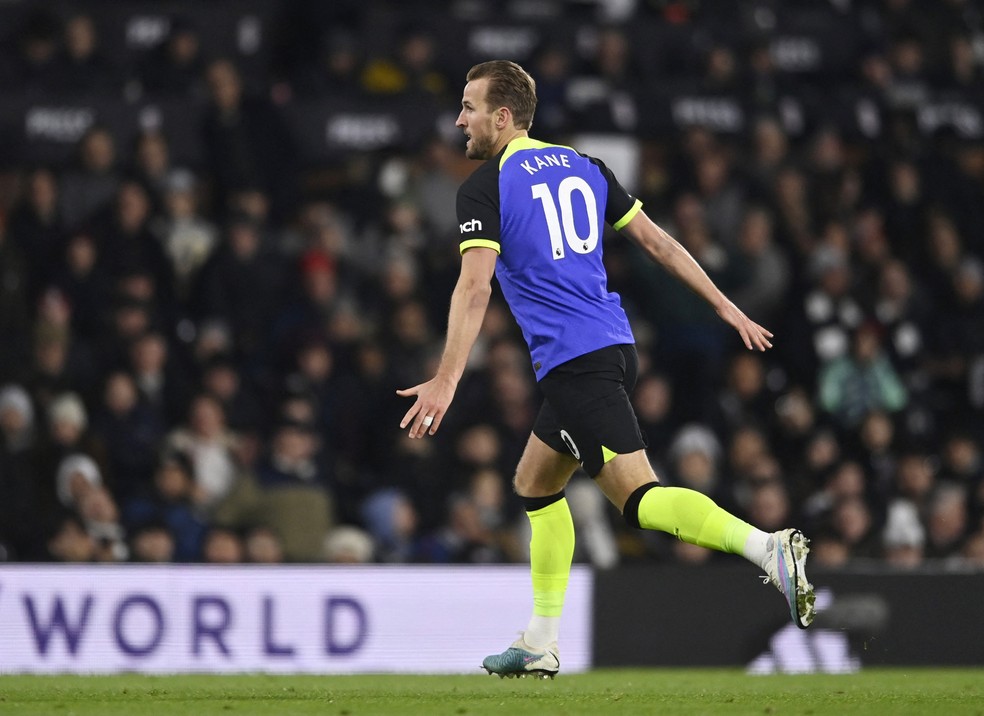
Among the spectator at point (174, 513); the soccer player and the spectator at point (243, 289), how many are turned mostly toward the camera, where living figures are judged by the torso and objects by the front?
2

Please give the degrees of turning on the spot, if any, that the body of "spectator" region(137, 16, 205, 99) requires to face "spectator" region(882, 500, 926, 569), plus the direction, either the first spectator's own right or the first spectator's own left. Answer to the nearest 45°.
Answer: approximately 90° to the first spectator's own left

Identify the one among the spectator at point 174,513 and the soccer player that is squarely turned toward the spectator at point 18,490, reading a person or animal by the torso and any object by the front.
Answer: the soccer player

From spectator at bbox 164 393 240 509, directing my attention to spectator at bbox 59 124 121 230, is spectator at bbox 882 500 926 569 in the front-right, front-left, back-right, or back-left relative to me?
back-right

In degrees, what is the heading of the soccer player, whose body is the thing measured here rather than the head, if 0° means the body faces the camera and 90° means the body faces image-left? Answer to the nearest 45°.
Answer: approximately 135°

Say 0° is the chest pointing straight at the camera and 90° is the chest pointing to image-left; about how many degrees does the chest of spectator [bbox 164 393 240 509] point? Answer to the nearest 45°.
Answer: approximately 0°

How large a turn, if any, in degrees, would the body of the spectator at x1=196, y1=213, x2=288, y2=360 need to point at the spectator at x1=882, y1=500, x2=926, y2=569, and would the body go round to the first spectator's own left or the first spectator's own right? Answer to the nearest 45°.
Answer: approximately 90° to the first spectator's own left

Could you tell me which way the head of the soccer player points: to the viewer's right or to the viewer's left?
to the viewer's left

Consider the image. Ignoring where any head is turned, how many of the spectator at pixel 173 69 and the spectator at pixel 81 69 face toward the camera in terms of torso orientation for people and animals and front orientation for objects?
2

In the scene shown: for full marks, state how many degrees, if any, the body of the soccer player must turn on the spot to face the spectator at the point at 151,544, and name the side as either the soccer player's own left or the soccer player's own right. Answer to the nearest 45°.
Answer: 0° — they already face them
